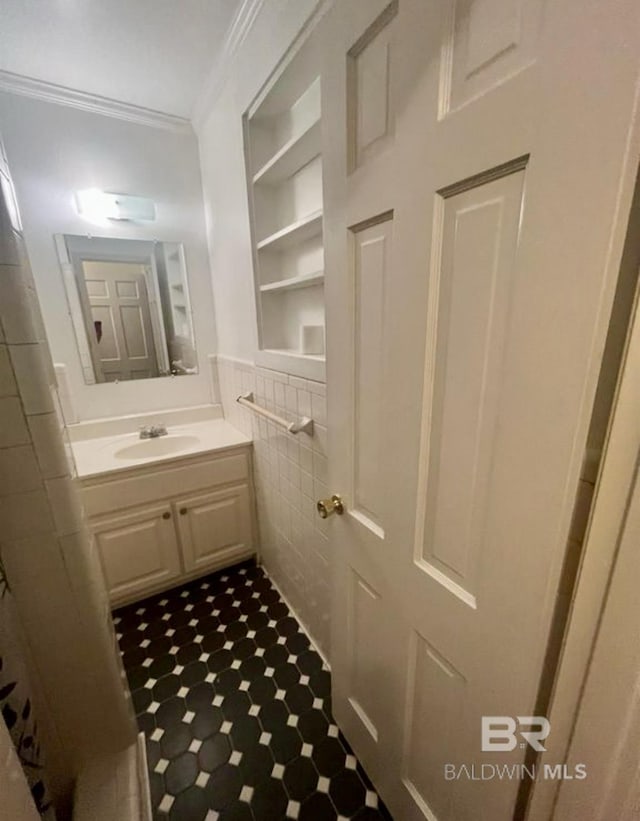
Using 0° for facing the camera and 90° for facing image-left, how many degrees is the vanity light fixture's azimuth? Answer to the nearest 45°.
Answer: approximately 0°

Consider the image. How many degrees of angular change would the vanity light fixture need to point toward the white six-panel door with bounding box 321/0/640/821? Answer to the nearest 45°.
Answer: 0° — it already faces it

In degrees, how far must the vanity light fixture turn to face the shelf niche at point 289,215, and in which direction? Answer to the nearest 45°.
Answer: approximately 45° to its left
